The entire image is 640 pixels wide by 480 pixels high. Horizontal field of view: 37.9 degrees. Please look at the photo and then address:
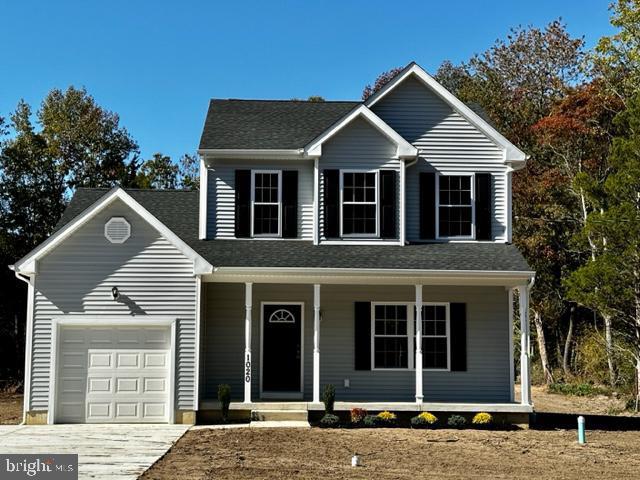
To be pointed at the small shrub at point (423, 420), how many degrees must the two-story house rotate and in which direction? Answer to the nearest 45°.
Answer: approximately 45° to its left

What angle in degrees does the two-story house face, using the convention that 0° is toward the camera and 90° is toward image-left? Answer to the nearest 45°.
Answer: approximately 0°
